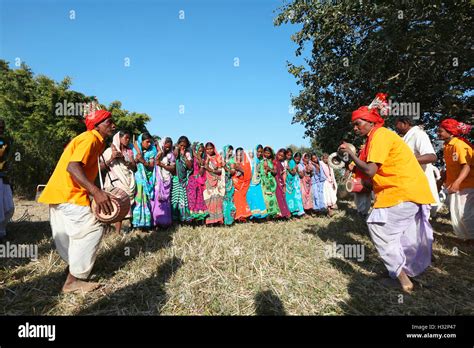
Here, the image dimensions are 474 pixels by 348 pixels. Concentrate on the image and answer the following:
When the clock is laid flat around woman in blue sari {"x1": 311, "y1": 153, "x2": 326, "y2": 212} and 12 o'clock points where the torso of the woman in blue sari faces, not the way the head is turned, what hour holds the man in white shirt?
The man in white shirt is roughly at 10 o'clock from the woman in blue sari.

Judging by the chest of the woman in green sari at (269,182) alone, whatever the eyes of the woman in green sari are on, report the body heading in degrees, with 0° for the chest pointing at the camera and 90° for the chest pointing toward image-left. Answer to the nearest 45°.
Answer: approximately 45°

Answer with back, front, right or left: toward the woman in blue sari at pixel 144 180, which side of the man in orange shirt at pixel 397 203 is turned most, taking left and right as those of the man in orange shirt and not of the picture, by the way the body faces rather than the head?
front

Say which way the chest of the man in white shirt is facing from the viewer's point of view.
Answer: to the viewer's left

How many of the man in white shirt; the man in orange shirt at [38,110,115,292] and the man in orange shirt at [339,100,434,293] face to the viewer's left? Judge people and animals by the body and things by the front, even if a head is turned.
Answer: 2

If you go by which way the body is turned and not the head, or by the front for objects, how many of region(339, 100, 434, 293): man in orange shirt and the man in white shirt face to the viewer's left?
2

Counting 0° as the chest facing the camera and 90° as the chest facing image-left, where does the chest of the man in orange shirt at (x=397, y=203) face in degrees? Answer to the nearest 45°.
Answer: approximately 90°

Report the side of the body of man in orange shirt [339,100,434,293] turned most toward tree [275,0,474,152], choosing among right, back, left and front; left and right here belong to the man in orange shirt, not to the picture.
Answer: right

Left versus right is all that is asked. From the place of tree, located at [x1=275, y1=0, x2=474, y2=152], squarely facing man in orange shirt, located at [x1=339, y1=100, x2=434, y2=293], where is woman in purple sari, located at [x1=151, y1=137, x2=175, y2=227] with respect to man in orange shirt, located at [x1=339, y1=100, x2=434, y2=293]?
right

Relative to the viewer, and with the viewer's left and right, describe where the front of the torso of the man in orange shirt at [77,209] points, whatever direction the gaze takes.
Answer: facing to the right of the viewer

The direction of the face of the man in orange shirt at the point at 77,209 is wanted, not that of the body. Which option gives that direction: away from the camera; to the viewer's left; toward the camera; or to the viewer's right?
to the viewer's right

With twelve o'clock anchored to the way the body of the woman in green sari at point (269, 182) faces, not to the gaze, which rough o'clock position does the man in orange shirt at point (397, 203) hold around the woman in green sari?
The man in orange shirt is roughly at 10 o'clock from the woman in green sari.

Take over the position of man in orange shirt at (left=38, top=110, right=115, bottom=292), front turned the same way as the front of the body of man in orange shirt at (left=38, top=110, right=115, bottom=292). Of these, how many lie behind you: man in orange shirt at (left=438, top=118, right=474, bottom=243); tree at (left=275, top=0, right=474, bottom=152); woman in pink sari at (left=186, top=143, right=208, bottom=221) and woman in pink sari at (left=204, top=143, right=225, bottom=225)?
0

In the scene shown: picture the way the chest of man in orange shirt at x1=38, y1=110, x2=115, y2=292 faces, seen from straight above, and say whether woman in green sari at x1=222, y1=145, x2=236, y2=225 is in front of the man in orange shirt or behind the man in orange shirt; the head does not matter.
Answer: in front

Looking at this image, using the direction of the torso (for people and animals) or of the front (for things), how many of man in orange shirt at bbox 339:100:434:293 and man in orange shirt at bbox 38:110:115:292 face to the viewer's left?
1
